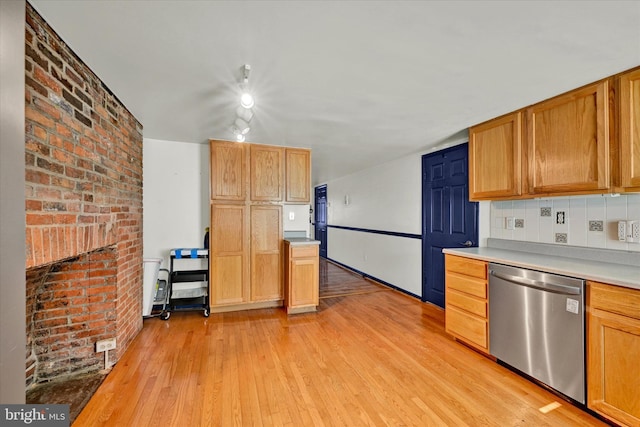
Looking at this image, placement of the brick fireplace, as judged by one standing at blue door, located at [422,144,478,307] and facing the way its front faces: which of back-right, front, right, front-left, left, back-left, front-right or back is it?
front

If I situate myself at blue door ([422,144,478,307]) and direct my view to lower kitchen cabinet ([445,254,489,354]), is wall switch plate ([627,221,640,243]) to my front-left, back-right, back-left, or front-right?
front-left

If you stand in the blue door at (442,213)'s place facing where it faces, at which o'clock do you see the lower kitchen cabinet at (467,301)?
The lower kitchen cabinet is roughly at 10 o'clock from the blue door.

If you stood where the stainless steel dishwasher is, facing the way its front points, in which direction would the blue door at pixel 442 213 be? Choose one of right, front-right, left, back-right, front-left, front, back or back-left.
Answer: right

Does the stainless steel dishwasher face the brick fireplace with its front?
yes

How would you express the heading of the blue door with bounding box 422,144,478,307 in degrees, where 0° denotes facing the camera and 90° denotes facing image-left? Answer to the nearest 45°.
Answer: approximately 45°

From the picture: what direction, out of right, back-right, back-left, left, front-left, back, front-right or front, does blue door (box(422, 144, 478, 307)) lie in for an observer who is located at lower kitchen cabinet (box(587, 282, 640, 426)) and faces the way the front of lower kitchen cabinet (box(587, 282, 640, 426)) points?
right

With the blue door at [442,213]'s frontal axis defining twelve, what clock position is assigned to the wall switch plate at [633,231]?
The wall switch plate is roughly at 9 o'clock from the blue door.

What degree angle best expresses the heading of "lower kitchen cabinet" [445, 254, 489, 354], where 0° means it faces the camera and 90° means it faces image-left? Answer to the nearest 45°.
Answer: approximately 45°
